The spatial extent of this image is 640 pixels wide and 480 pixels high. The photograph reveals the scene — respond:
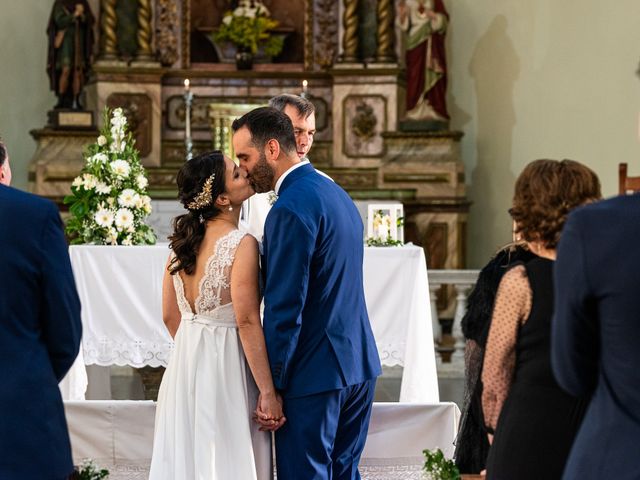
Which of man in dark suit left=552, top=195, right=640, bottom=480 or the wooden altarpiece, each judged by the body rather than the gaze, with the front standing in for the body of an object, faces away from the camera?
the man in dark suit

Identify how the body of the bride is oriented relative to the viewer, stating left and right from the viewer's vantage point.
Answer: facing away from the viewer and to the right of the viewer

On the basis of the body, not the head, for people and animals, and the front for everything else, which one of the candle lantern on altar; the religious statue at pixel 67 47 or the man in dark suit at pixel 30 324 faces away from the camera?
the man in dark suit

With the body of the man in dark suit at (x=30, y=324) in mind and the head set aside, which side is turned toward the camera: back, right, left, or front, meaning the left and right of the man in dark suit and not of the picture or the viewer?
back

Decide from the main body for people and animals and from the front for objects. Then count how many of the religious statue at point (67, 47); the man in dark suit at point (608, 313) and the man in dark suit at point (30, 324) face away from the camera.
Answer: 2

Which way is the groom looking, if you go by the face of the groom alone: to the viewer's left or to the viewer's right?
to the viewer's left

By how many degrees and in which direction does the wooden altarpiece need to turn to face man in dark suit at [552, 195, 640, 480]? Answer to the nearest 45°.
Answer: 0° — it already faces them

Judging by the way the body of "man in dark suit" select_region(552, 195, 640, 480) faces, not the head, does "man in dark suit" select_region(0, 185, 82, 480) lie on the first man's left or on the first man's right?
on the first man's left

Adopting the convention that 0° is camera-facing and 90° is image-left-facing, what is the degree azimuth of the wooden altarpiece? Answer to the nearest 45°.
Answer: approximately 0°

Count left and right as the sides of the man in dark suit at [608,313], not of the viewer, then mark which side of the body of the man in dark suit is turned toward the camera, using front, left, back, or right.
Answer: back

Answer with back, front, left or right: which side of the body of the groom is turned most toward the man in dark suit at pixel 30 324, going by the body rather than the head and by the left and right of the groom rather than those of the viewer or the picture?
left

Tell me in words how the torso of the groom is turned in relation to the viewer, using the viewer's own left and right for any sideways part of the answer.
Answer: facing away from the viewer and to the left of the viewer
